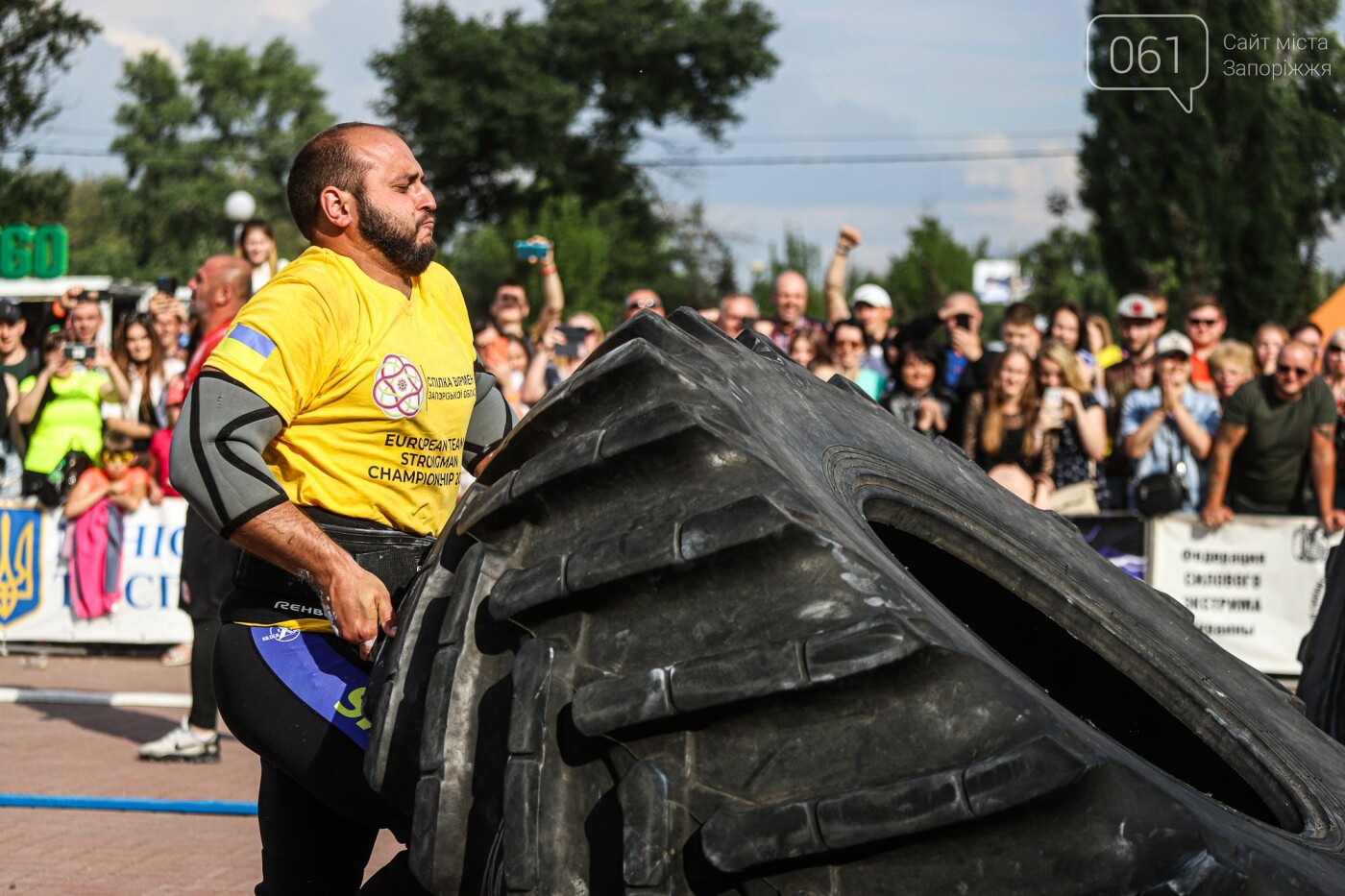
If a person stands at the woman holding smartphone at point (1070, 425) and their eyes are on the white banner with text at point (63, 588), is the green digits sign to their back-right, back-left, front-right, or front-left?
front-right

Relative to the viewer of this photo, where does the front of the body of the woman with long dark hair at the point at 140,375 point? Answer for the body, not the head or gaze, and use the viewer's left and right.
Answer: facing the viewer

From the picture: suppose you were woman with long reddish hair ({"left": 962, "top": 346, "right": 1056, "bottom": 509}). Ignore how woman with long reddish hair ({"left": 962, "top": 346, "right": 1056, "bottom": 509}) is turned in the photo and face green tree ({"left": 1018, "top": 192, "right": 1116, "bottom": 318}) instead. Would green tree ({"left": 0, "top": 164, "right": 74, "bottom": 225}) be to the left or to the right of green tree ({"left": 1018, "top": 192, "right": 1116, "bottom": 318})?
left

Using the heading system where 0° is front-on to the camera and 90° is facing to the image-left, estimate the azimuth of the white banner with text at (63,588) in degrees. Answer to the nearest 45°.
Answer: approximately 0°

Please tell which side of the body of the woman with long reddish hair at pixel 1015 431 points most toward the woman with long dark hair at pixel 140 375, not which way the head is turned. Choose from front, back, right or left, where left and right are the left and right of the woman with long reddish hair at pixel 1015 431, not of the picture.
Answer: right

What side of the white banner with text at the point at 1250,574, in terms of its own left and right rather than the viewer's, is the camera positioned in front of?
front

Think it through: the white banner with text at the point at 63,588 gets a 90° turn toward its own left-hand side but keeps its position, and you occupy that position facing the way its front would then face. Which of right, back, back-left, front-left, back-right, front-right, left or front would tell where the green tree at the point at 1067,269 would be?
front-left

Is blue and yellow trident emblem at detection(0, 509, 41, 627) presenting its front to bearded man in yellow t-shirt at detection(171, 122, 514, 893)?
yes

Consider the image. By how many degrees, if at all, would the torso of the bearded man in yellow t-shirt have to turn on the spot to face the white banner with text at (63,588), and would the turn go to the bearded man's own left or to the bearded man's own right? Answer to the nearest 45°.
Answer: approximately 135° to the bearded man's own left

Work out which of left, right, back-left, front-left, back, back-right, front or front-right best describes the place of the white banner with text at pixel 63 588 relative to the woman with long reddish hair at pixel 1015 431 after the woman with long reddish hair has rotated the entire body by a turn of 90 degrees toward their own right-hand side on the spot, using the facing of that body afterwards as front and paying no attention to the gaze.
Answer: front

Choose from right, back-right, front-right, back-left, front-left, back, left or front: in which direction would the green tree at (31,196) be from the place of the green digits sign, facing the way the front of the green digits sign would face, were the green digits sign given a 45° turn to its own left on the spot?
back-left

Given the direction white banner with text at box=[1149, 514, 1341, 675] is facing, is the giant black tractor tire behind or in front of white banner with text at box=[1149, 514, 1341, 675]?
in front

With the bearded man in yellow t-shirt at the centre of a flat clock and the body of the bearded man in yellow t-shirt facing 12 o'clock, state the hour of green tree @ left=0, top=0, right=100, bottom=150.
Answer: The green tree is roughly at 7 o'clock from the bearded man in yellow t-shirt.
